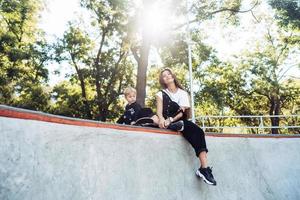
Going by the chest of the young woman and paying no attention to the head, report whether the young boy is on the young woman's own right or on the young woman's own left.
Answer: on the young woman's own right

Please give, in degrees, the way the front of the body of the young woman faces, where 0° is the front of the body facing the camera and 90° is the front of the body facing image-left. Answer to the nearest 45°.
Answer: approximately 0°
